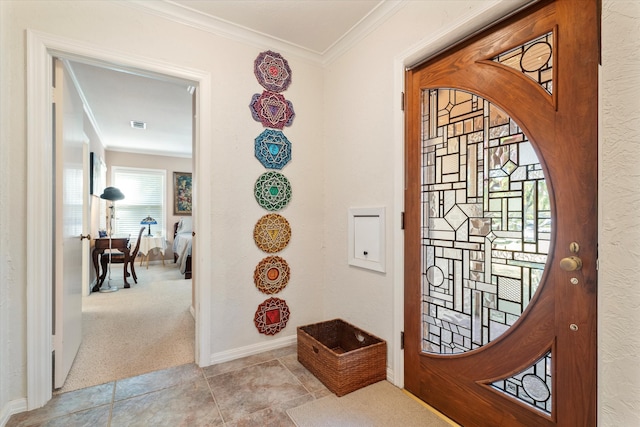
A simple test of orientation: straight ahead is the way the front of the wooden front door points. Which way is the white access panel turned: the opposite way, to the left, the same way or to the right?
the same way

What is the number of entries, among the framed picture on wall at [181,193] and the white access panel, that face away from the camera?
0

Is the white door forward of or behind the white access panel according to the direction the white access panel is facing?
forward

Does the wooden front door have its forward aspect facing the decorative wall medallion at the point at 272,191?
no

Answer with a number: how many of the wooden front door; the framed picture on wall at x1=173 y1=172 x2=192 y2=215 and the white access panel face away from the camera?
0

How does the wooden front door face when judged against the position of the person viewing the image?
facing the viewer and to the left of the viewer

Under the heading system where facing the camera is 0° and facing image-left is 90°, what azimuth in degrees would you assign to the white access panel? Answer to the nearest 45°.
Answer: approximately 45°

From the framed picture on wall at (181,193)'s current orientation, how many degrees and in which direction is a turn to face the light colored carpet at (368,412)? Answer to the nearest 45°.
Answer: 0° — it already faces it

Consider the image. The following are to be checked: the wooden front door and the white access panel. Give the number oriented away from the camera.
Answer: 0

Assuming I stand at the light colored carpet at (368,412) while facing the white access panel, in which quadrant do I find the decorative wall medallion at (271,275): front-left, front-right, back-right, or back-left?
front-left

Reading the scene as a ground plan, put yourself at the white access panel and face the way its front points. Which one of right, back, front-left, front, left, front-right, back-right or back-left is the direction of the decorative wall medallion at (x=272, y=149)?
front-right

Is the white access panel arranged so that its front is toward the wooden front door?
no

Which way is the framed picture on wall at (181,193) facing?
toward the camera

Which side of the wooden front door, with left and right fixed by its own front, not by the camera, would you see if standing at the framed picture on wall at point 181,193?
right

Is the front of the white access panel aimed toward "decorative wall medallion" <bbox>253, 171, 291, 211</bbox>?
no
